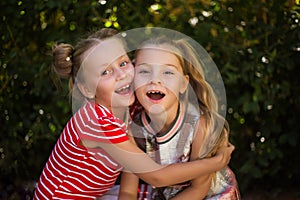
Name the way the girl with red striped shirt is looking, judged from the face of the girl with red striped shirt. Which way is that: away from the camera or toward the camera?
toward the camera

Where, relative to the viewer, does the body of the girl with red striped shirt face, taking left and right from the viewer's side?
facing to the right of the viewer
